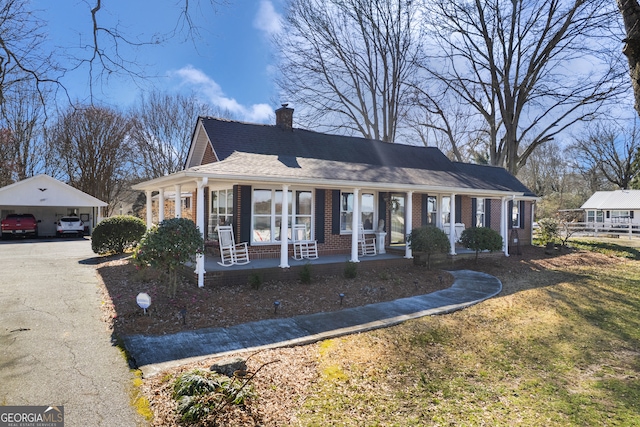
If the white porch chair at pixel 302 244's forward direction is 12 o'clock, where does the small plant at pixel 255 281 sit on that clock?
The small plant is roughly at 2 o'clock from the white porch chair.

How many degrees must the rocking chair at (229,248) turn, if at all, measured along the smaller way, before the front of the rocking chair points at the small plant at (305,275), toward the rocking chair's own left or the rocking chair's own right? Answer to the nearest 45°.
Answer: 0° — it already faces it

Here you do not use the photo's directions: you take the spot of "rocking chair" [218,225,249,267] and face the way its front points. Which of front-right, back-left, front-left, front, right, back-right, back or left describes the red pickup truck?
back

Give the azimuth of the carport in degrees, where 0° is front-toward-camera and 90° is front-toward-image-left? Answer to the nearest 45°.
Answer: approximately 0°

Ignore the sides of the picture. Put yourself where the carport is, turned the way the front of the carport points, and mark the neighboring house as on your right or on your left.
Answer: on your left

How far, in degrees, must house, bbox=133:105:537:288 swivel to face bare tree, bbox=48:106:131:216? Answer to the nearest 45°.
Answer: approximately 180°

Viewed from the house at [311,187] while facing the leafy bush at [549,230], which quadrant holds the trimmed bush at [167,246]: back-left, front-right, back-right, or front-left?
back-right
